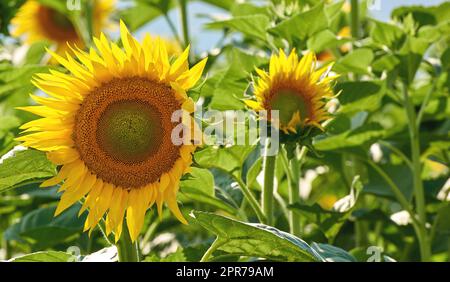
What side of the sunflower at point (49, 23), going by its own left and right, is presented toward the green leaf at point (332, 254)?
front

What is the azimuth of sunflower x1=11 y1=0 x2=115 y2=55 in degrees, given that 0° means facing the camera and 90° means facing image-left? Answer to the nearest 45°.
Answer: approximately 0°

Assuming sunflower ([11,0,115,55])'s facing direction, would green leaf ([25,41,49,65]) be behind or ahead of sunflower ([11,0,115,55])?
ahead

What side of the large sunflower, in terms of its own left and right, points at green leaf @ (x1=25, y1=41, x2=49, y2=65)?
back

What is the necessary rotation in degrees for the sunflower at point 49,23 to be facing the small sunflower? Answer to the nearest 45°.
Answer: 0° — it already faces it

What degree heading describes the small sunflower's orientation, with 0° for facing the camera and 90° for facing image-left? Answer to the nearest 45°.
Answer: approximately 0°
